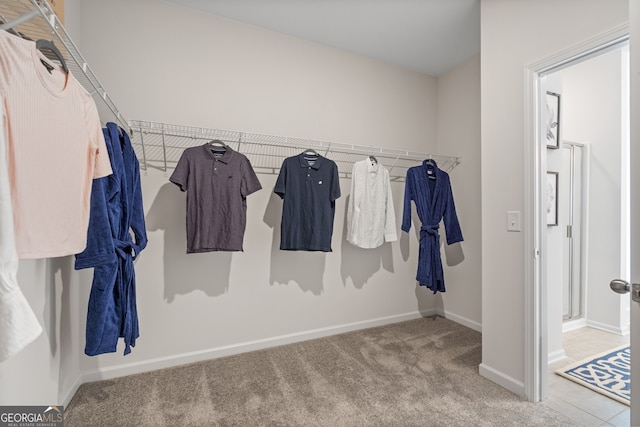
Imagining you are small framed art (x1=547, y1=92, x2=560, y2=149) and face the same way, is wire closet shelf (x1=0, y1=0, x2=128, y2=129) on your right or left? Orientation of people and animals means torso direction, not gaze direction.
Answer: on your right

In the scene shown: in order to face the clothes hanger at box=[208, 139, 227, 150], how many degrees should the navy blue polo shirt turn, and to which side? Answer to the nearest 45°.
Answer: approximately 90° to its right

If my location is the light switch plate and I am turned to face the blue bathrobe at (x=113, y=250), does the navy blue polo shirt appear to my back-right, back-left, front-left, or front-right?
front-right

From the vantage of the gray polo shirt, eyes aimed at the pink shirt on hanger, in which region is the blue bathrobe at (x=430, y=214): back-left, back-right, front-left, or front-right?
back-left

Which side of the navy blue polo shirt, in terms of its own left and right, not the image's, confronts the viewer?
front

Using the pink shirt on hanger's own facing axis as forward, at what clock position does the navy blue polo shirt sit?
The navy blue polo shirt is roughly at 10 o'clock from the pink shirt on hanger.

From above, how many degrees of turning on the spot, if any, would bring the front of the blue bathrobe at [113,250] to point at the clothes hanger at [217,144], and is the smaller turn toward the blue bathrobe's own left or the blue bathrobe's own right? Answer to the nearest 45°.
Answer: approximately 90° to the blue bathrobe's own left

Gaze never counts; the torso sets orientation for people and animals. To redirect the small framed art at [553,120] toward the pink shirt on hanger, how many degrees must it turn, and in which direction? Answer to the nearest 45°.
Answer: approximately 90° to its right

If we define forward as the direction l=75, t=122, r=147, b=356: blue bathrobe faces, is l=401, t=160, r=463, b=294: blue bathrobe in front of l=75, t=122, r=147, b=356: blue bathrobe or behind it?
in front

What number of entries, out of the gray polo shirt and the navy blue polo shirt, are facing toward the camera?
2

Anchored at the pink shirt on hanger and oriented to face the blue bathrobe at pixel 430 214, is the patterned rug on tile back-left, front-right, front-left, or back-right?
front-right

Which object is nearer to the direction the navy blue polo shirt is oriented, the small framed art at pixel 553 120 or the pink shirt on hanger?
the pink shirt on hanger

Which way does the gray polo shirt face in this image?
toward the camera

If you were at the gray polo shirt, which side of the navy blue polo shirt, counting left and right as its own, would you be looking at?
right

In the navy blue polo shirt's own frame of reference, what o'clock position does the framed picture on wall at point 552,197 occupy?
The framed picture on wall is roughly at 9 o'clock from the navy blue polo shirt.

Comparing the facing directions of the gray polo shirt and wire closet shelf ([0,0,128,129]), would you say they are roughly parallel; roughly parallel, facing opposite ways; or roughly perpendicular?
roughly perpendicular

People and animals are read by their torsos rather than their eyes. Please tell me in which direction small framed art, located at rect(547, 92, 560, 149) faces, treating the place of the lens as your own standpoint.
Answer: facing the viewer and to the right of the viewer
